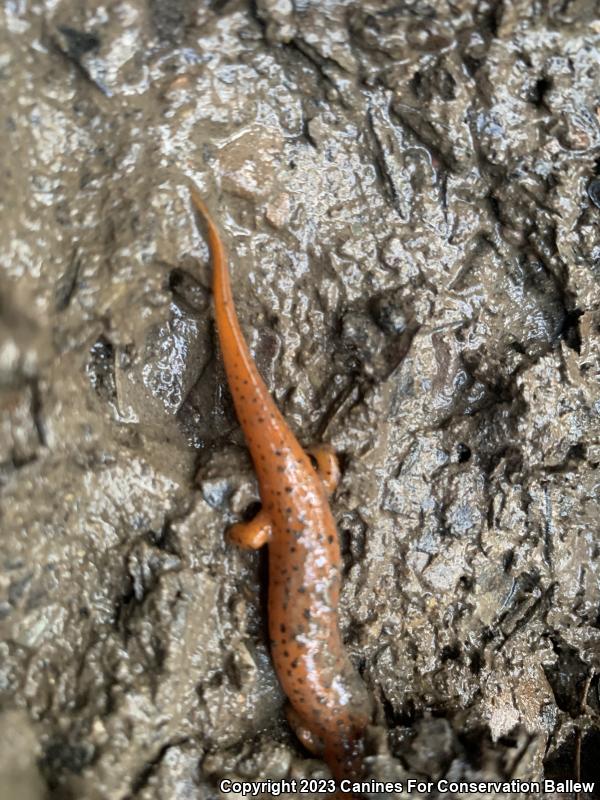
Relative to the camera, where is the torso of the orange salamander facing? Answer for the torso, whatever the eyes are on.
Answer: toward the camera
